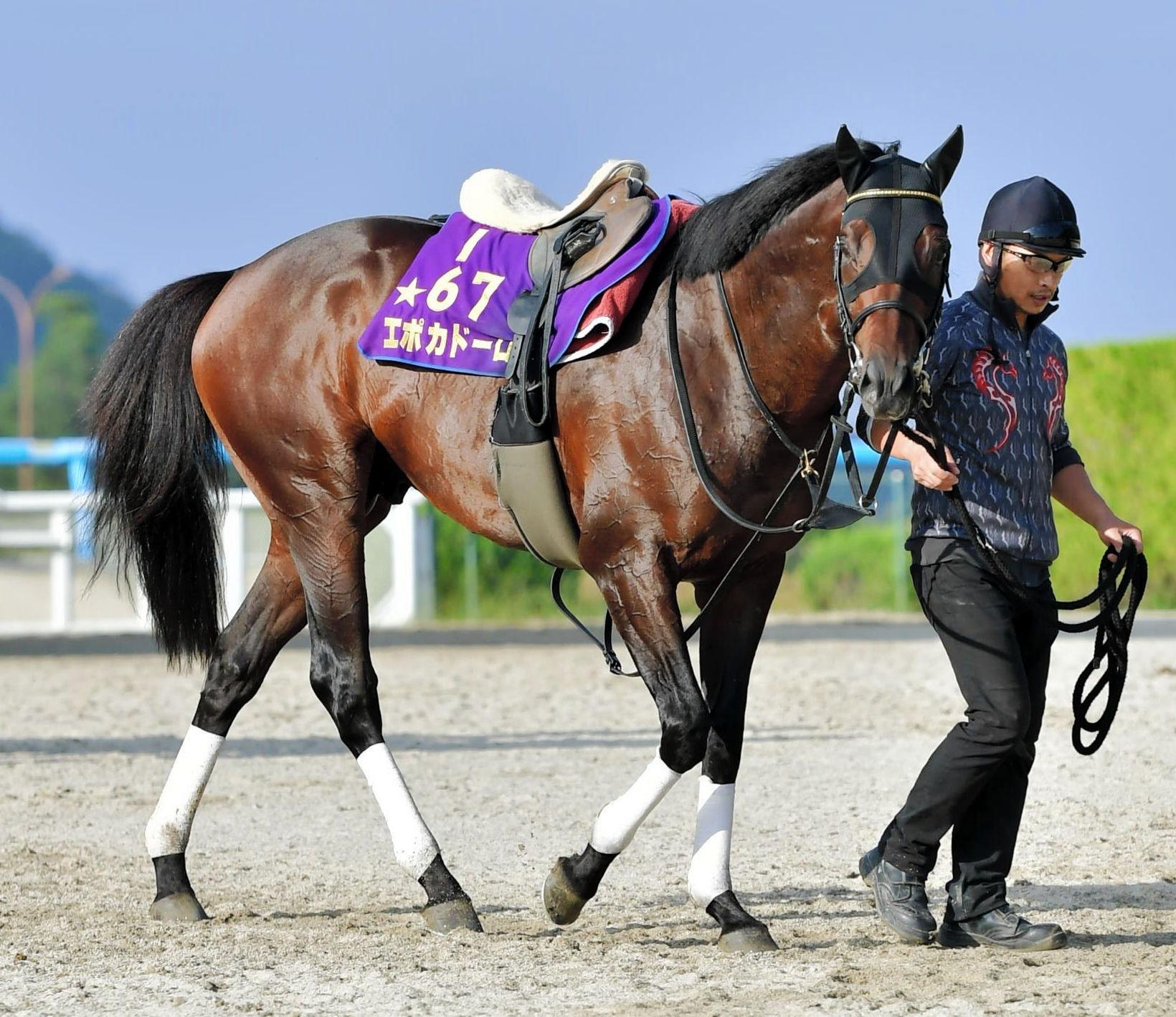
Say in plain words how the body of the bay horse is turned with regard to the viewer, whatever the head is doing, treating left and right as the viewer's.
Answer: facing to the right of the viewer

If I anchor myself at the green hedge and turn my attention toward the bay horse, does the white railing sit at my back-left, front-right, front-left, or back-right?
front-right
